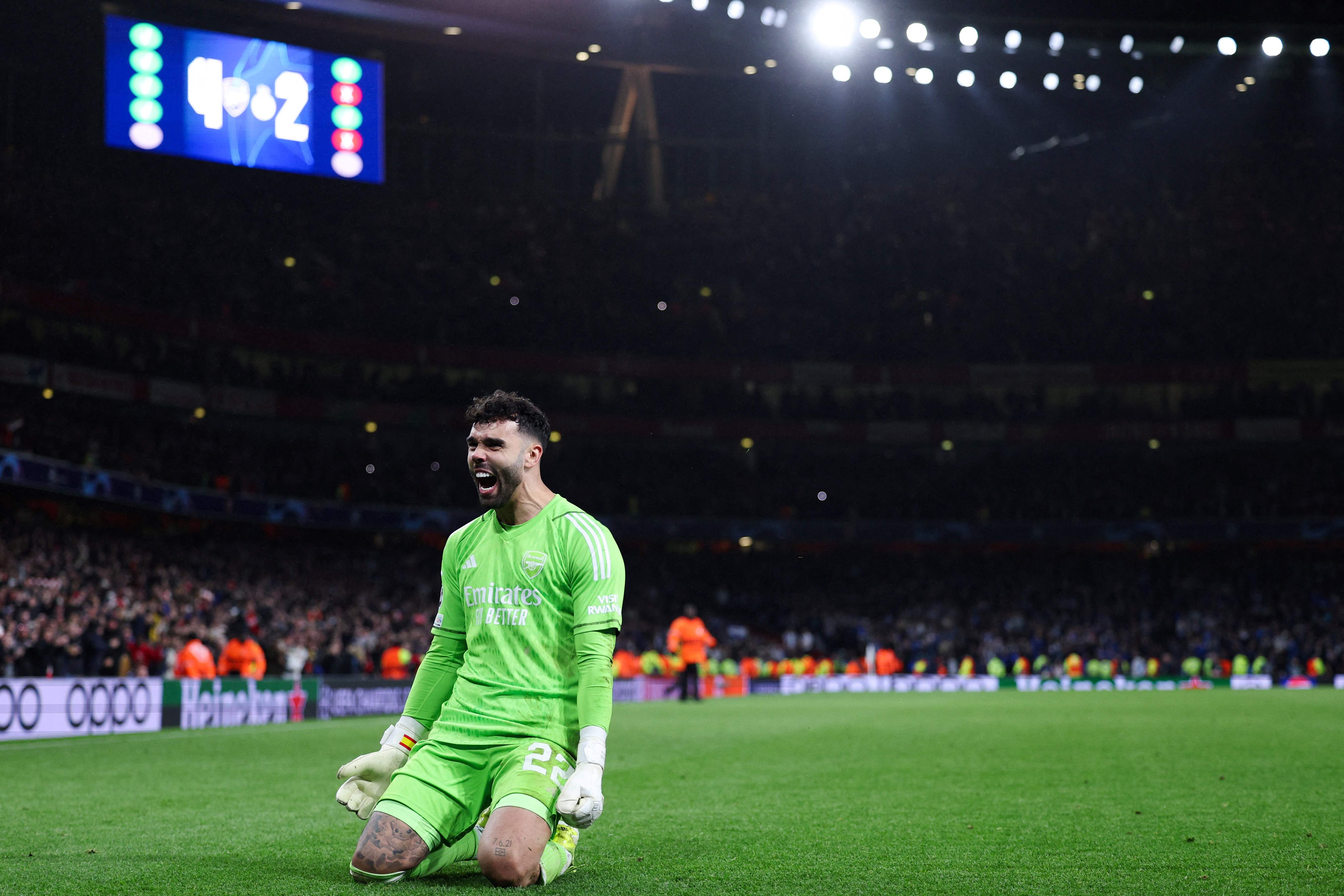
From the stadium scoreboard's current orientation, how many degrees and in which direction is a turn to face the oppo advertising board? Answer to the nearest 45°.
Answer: approximately 45° to its right

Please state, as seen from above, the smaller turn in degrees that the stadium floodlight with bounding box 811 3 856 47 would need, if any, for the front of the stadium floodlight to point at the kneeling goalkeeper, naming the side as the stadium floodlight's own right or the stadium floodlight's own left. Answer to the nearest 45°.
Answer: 0° — it already faces them

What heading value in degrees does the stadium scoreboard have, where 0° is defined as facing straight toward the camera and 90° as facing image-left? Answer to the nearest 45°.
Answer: approximately 315°

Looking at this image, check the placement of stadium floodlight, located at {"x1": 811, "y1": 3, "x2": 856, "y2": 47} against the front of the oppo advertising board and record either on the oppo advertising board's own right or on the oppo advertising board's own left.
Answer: on the oppo advertising board's own left

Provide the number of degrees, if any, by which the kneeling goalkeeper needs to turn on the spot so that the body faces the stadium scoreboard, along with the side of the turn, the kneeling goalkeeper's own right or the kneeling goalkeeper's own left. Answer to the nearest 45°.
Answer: approximately 135° to the kneeling goalkeeper's own right

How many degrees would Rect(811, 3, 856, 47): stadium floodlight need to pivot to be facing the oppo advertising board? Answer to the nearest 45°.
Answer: approximately 45° to its right

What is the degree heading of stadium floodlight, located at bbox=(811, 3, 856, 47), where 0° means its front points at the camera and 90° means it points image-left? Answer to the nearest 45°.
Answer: approximately 0°
